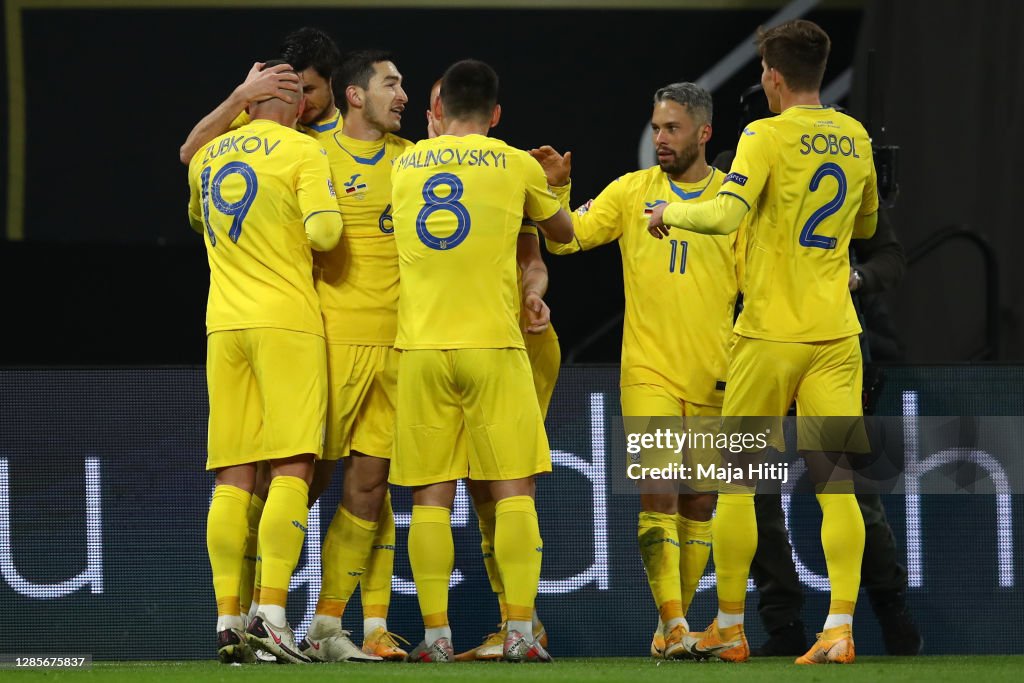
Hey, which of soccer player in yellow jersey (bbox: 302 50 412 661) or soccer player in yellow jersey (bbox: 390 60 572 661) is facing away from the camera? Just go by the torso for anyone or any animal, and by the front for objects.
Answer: soccer player in yellow jersey (bbox: 390 60 572 661)

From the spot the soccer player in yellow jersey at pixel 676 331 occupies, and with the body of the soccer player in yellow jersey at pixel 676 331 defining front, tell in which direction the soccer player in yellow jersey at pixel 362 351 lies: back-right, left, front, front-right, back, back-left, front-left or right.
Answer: right

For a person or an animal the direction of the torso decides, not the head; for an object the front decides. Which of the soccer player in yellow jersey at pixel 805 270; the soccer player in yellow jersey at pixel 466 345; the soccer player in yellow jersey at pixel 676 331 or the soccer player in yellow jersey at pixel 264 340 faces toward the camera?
the soccer player in yellow jersey at pixel 676 331

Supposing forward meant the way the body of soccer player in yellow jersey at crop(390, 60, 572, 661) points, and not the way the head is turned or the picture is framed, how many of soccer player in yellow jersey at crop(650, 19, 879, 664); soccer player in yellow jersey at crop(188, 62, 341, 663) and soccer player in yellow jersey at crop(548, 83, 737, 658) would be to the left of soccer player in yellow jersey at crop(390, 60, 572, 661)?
1

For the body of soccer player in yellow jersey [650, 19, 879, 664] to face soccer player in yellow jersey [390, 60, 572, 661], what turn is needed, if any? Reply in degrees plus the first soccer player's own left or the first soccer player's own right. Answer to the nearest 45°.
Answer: approximately 45° to the first soccer player's own left

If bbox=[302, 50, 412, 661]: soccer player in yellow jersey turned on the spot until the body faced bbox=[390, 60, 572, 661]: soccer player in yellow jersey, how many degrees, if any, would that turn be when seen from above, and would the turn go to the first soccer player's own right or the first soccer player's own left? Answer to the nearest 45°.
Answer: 0° — they already face them

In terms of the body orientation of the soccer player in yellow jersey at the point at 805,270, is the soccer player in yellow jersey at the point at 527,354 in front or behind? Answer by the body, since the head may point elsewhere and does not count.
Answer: in front

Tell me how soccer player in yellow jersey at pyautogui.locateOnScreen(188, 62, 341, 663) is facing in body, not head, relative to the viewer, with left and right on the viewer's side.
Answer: facing away from the viewer and to the right of the viewer

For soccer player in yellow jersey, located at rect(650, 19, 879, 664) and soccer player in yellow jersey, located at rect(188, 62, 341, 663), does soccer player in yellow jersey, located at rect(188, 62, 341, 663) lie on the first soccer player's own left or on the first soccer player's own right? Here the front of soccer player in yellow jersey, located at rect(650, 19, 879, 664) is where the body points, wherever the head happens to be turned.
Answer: on the first soccer player's own left

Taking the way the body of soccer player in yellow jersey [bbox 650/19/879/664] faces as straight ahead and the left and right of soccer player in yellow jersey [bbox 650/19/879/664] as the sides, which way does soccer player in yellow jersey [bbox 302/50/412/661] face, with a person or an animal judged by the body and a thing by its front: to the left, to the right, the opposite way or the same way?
the opposite way

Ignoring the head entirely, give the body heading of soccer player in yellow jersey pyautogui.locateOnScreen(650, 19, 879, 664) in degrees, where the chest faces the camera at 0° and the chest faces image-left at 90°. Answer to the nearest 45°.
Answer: approximately 135°

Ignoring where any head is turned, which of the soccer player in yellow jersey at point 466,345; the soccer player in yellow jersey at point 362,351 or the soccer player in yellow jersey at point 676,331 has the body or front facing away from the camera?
the soccer player in yellow jersey at point 466,345

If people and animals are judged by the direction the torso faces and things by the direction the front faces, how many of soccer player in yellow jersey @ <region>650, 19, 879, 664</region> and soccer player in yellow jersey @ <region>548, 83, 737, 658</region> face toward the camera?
1

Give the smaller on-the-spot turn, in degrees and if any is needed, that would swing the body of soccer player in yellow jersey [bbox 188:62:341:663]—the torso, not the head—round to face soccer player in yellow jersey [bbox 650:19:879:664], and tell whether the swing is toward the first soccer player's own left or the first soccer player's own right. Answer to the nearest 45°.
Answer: approximately 45° to the first soccer player's own right

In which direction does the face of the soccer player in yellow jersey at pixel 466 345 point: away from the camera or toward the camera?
away from the camera
